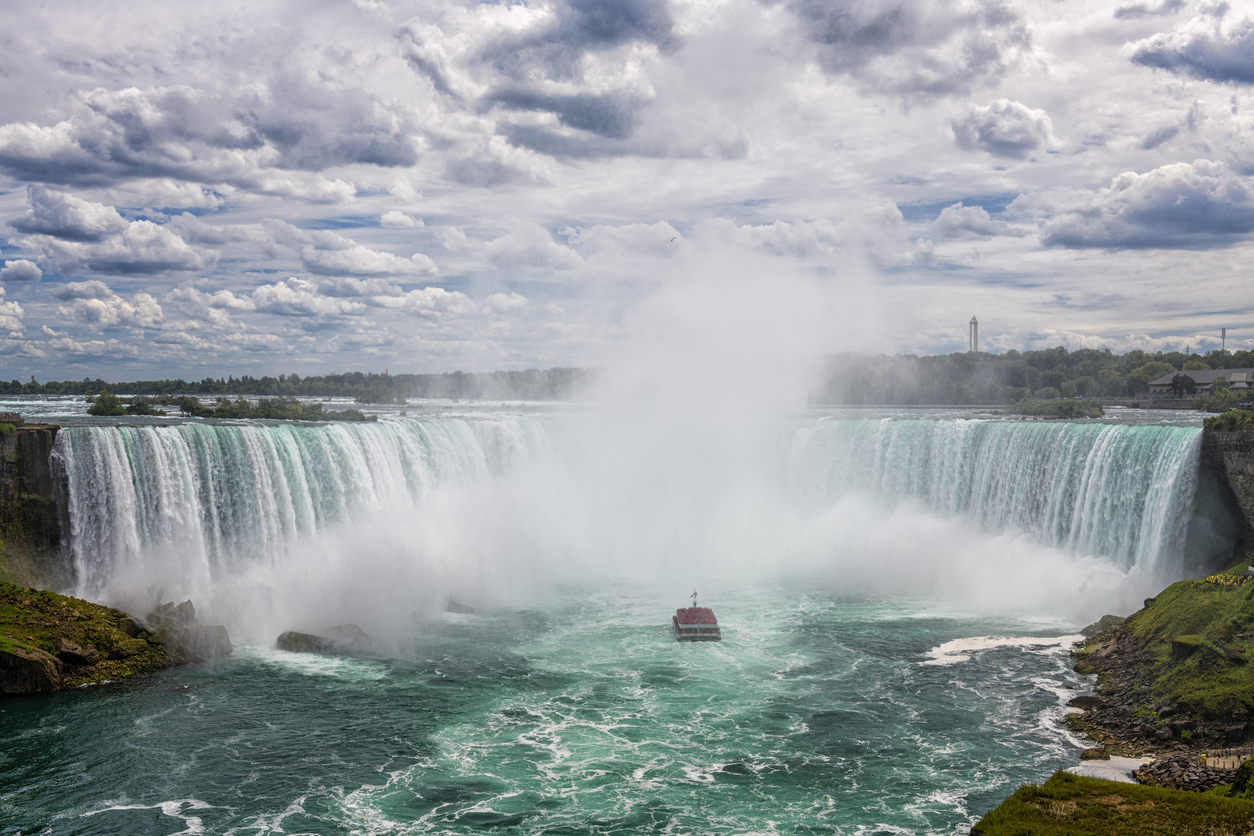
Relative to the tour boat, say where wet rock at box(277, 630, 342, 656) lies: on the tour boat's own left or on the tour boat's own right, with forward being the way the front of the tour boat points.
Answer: on the tour boat's own left

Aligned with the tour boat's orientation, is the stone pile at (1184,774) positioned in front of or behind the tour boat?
behind

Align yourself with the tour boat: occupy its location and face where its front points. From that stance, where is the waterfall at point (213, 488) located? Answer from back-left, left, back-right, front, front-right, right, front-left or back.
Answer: left

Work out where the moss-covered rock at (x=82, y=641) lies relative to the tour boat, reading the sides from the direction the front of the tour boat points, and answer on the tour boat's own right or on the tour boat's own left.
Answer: on the tour boat's own left

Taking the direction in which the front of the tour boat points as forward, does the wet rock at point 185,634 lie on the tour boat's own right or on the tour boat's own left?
on the tour boat's own left

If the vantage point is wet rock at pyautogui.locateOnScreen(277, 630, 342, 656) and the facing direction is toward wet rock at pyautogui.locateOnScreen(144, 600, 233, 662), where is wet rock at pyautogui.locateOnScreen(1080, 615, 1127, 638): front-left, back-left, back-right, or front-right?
back-left

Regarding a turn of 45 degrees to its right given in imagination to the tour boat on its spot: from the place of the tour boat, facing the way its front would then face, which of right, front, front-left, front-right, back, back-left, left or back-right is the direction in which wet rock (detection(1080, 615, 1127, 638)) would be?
front-right

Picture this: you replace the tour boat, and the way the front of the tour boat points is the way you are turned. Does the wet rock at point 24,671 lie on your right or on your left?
on your left

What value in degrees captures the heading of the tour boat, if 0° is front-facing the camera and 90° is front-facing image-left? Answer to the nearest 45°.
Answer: approximately 180°

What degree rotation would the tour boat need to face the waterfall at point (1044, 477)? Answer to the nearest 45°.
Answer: approximately 45° to its right

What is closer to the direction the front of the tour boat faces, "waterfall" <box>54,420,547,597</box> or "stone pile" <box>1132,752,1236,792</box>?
the waterfall
